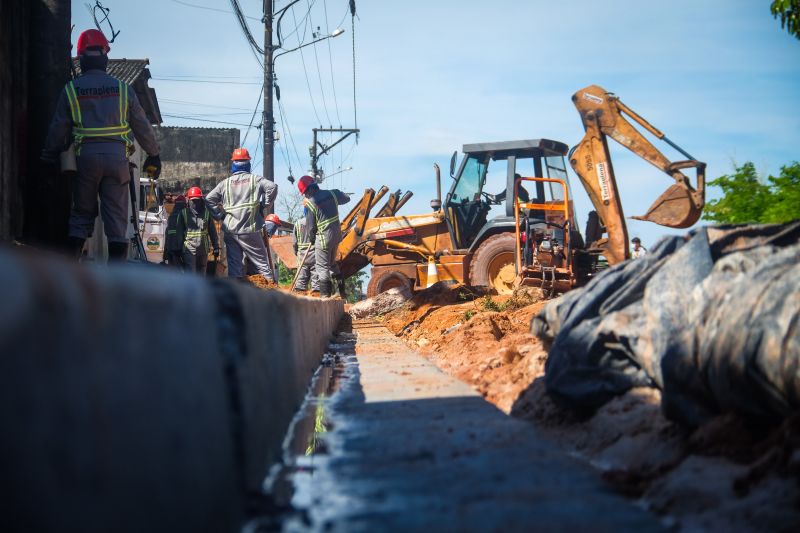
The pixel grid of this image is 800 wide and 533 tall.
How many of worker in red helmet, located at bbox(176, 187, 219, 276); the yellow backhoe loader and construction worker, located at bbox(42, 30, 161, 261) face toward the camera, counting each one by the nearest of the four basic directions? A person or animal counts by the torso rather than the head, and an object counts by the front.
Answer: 1

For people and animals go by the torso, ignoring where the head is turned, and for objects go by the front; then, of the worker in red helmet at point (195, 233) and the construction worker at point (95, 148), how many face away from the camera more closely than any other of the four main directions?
1

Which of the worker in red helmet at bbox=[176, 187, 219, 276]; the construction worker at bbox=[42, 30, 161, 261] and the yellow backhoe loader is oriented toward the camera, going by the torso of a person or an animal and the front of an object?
the worker in red helmet

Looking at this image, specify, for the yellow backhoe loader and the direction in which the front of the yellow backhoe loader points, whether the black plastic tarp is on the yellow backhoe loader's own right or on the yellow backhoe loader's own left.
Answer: on the yellow backhoe loader's own left

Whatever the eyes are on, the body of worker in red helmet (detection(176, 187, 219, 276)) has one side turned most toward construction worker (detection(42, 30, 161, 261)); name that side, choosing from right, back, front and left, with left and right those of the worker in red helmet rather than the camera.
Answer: front

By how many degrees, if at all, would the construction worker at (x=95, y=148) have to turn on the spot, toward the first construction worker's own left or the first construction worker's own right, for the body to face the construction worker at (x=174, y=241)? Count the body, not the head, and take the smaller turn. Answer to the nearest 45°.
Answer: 0° — they already face them

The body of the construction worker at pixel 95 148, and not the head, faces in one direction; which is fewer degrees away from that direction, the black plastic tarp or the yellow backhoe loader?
the yellow backhoe loader

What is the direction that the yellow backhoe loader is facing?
to the viewer's left

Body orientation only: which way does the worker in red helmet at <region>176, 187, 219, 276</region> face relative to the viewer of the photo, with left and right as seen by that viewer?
facing the viewer

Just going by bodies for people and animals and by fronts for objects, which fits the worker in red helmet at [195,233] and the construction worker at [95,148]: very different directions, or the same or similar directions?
very different directions

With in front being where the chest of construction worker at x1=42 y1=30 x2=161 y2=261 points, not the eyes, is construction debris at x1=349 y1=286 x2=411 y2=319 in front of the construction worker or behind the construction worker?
in front

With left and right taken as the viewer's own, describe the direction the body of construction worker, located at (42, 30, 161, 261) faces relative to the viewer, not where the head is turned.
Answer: facing away from the viewer

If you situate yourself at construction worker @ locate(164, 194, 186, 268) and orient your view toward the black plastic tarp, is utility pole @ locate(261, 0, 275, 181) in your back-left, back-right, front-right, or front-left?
back-left

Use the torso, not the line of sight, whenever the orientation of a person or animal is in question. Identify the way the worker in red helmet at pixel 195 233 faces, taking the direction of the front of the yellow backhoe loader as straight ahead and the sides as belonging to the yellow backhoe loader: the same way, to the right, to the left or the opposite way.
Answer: to the left

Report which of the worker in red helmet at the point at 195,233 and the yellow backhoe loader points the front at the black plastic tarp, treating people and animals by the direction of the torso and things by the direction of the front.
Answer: the worker in red helmet

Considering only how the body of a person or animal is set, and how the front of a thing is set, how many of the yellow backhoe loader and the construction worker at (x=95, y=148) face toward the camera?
0

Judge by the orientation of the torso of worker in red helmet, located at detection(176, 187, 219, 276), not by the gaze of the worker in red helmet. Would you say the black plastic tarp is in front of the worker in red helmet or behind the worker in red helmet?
in front
